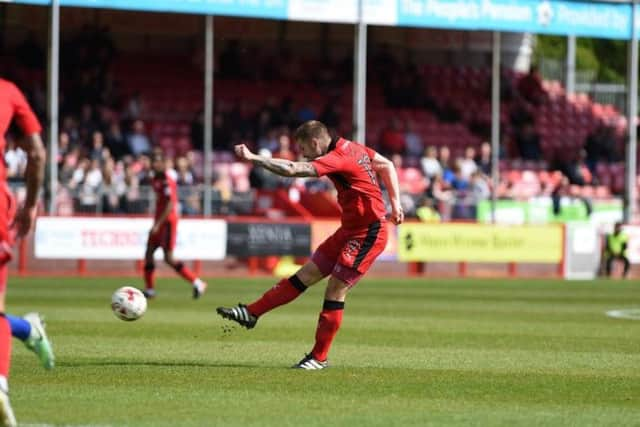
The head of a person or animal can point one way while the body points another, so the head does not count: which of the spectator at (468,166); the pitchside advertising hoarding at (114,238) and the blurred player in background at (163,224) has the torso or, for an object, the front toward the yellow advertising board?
the spectator

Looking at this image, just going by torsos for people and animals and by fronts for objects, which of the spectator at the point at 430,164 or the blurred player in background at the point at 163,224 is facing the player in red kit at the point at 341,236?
the spectator

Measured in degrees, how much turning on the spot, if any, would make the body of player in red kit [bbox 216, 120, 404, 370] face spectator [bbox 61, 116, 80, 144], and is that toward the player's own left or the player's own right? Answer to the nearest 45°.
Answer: approximately 90° to the player's own right

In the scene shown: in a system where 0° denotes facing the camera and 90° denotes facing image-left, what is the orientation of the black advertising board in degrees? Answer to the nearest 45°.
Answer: approximately 0°

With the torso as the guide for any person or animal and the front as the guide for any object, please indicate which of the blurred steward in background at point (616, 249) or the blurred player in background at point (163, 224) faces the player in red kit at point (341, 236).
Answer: the blurred steward in background at point (616, 249)

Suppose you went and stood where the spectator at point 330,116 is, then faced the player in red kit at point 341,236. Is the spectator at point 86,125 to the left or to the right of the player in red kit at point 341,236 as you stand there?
right

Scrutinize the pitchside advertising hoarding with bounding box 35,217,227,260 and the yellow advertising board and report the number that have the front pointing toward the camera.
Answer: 2
